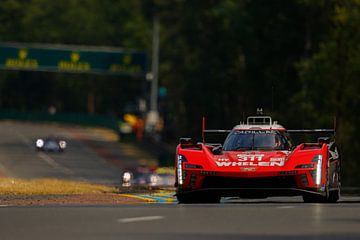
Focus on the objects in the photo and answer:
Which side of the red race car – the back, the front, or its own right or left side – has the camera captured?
front
